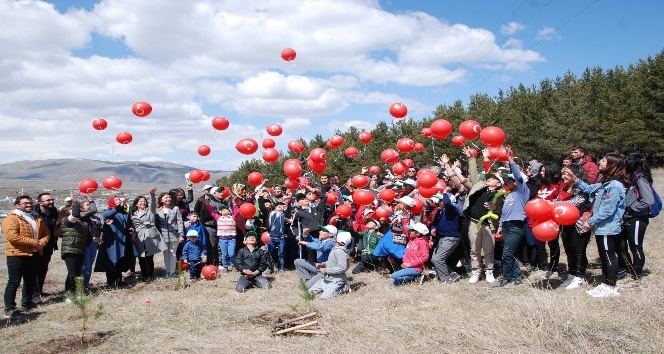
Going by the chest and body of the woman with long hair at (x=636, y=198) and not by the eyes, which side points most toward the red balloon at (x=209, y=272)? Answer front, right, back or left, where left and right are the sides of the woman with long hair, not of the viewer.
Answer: front

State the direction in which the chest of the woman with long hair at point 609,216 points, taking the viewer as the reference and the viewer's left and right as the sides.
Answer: facing to the left of the viewer

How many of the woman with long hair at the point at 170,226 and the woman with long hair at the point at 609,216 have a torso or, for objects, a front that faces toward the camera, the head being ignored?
1

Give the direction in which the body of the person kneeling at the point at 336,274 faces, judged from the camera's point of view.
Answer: to the viewer's left

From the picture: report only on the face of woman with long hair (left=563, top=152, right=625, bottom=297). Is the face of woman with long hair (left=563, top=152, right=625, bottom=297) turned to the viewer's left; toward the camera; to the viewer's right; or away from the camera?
to the viewer's left

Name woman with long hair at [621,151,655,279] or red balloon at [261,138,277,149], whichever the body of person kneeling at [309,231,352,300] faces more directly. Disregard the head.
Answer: the red balloon

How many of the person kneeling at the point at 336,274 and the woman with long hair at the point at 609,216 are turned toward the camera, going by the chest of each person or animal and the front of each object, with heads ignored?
0

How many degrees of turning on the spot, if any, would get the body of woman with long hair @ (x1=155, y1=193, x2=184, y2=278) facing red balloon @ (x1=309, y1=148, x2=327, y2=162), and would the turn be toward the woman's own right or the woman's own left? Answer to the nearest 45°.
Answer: approximately 90° to the woman's own left

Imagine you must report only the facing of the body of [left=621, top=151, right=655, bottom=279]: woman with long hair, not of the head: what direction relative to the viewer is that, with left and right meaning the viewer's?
facing to the left of the viewer

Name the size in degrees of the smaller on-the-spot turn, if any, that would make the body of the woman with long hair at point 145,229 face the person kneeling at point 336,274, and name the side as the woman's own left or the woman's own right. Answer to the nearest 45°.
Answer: approximately 45° to the woman's own left
